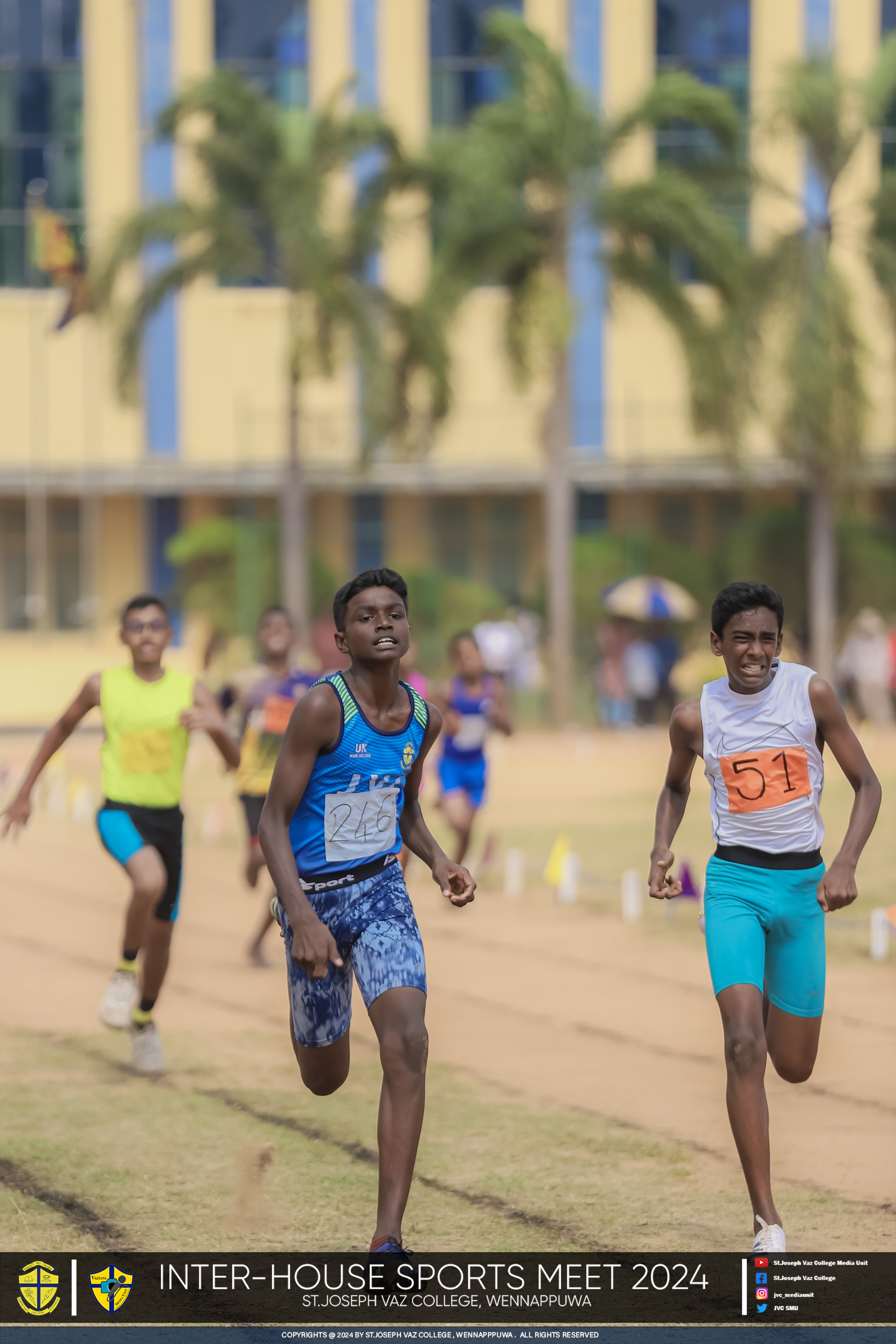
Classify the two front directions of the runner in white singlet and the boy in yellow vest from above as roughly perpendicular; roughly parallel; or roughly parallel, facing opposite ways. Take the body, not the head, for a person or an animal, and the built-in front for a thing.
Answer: roughly parallel

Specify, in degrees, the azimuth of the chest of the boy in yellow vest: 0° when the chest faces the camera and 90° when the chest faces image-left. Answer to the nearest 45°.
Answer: approximately 0°

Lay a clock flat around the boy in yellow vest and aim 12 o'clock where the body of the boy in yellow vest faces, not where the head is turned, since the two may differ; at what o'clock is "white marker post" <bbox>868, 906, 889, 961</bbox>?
The white marker post is roughly at 8 o'clock from the boy in yellow vest.

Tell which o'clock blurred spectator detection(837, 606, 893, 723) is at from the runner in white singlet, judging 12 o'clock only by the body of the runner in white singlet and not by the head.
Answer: The blurred spectator is roughly at 6 o'clock from the runner in white singlet.

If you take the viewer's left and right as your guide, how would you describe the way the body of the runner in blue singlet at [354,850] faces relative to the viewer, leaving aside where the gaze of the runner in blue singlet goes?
facing the viewer and to the right of the viewer

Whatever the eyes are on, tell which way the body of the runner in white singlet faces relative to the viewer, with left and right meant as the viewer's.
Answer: facing the viewer

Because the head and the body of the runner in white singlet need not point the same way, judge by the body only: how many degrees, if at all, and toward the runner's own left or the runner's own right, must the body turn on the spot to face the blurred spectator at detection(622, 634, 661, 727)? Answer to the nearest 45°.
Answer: approximately 180°

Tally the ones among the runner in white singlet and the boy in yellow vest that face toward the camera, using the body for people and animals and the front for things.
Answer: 2

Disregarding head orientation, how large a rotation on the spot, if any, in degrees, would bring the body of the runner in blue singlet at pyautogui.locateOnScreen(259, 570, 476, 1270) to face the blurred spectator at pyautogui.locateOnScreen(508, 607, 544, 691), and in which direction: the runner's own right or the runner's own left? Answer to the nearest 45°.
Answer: approximately 135° to the runner's own left

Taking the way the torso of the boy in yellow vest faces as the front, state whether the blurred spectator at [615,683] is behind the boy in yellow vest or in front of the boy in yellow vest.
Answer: behind

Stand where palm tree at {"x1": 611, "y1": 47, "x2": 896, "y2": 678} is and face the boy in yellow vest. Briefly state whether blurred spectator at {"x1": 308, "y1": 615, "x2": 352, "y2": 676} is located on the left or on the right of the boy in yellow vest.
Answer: right
